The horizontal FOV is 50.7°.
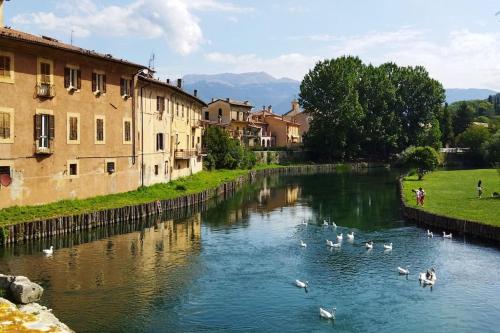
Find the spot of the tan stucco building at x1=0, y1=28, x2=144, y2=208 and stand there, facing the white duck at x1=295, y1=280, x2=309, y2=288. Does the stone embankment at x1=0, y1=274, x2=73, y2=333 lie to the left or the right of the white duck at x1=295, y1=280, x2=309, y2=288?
right

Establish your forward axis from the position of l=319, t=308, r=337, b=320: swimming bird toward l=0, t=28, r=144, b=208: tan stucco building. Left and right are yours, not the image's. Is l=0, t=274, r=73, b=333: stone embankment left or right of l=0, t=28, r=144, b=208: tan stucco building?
left

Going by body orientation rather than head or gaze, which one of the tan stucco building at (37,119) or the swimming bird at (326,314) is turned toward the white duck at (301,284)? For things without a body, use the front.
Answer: the tan stucco building

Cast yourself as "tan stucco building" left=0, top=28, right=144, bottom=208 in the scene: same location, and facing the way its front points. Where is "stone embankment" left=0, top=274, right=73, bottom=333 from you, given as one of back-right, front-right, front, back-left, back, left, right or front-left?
front-right

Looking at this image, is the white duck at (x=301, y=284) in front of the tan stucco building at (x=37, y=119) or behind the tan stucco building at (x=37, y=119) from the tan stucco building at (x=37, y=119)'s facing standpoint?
in front

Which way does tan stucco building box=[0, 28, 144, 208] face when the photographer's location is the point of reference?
facing the viewer and to the right of the viewer

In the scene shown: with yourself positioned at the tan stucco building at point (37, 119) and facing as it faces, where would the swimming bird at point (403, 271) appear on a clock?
The swimming bird is roughly at 12 o'clock from the tan stucco building.
